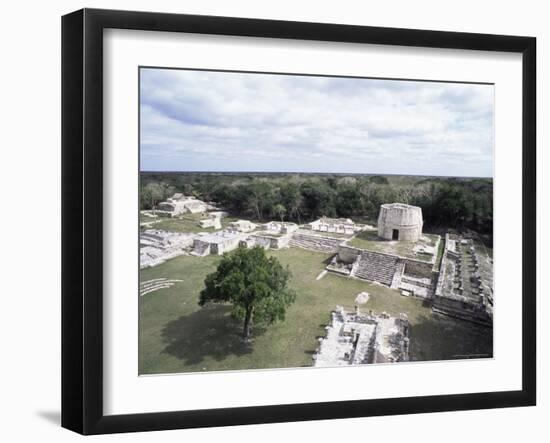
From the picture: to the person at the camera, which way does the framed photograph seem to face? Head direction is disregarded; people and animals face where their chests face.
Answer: facing the viewer and to the right of the viewer
